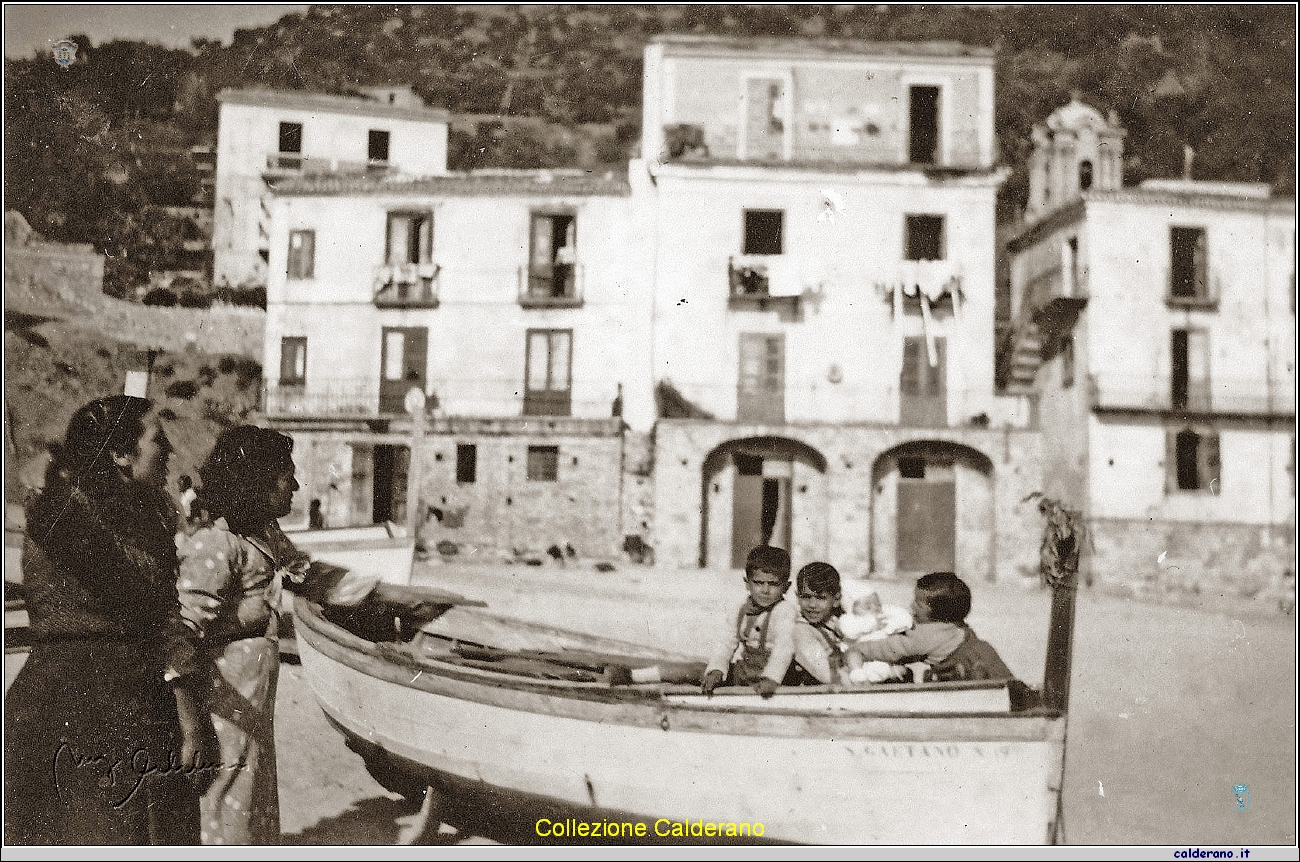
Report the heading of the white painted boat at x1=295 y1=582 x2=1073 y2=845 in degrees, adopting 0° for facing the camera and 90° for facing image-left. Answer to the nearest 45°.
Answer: approximately 270°

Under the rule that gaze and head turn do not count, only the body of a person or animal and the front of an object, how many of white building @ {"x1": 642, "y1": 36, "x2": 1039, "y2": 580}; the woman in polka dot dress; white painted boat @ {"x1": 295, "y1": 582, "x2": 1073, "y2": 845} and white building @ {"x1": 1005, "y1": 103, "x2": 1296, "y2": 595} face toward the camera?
2

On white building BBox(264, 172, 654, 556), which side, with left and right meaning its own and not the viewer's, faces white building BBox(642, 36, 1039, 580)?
left

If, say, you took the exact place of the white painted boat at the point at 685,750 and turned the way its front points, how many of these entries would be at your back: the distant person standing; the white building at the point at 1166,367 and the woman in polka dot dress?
2

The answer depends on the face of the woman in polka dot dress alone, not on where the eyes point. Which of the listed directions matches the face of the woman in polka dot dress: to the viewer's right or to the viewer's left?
to the viewer's right

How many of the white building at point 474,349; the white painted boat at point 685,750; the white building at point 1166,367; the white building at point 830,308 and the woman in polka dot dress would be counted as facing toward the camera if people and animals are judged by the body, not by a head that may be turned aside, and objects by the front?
3

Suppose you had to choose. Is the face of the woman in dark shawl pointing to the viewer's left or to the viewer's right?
to the viewer's right

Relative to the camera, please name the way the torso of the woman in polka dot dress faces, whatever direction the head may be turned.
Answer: to the viewer's right

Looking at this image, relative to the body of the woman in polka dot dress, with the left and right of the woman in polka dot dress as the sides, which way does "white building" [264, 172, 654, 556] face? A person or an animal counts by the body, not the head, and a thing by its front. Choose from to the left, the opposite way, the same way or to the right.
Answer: to the right

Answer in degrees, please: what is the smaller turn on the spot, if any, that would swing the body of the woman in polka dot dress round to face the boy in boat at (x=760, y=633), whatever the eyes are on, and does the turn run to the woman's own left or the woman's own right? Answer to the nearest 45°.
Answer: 0° — they already face them
